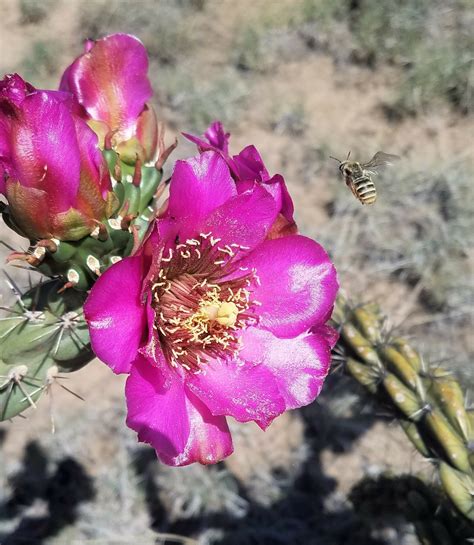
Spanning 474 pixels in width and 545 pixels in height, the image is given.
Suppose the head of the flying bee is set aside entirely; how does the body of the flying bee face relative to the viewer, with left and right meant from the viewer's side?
facing away from the viewer and to the left of the viewer

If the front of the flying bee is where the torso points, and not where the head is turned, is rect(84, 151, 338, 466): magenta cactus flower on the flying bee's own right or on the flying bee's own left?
on the flying bee's own left

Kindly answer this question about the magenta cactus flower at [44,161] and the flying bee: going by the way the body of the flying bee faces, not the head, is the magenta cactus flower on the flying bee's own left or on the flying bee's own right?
on the flying bee's own left

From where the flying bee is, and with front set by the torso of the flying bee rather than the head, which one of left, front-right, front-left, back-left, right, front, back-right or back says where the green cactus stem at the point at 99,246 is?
left
